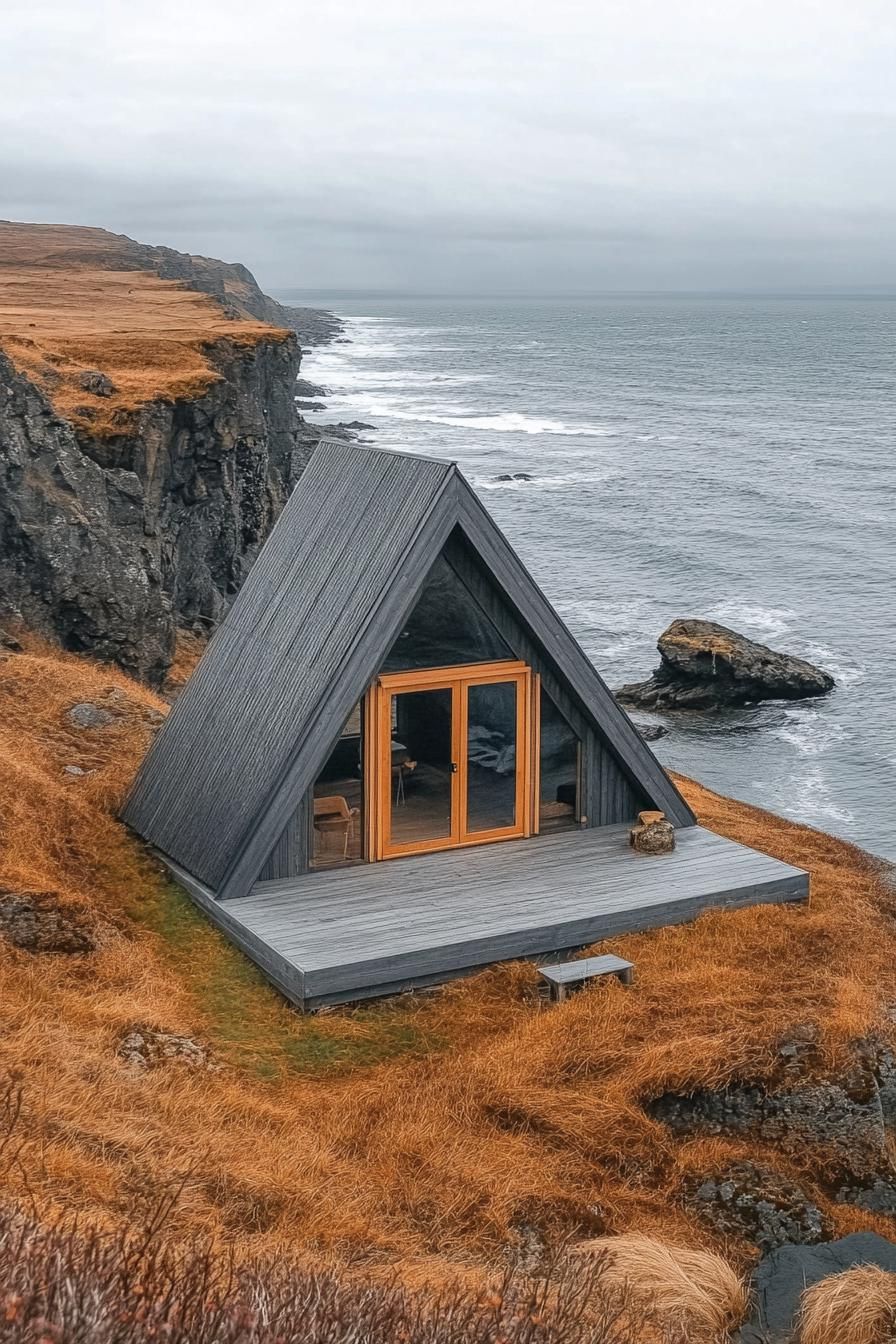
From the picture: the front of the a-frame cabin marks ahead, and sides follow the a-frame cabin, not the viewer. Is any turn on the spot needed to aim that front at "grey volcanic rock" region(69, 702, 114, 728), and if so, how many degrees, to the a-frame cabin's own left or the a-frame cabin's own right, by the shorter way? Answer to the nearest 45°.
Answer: approximately 180°

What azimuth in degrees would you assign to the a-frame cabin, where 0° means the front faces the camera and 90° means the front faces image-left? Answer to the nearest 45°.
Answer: approximately 315°

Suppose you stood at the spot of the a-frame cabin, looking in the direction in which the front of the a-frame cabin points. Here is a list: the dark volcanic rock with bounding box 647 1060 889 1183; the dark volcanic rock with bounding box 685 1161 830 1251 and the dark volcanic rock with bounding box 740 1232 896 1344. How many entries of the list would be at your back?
0

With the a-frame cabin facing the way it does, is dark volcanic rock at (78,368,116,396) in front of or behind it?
behind

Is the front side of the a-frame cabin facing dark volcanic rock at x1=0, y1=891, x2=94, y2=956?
no

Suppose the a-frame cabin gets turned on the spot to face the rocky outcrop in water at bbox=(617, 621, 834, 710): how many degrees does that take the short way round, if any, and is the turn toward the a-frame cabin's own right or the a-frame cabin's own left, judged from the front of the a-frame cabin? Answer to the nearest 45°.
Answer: approximately 135° to the a-frame cabin's own left

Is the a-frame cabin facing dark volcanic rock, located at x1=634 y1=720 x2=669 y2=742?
no

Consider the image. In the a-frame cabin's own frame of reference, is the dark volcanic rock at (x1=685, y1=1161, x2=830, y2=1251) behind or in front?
in front

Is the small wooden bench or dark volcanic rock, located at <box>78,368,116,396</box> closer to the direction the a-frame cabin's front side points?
the small wooden bench

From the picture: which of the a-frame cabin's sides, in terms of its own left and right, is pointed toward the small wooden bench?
front

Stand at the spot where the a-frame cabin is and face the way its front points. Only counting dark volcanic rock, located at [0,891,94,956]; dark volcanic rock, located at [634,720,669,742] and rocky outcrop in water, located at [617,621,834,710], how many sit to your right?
1

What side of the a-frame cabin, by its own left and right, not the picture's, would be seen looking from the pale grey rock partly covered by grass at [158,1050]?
right
